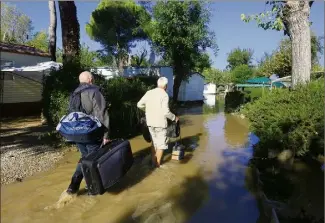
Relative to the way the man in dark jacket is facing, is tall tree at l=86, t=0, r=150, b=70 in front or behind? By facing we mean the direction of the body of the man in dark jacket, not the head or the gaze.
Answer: in front

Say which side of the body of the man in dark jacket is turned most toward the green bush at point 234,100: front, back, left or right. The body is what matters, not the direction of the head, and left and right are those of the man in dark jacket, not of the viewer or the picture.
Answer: front

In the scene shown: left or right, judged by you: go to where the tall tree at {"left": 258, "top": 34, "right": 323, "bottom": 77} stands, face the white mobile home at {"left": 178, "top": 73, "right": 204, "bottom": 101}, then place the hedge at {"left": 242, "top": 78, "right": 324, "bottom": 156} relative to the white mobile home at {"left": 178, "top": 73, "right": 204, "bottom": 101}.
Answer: left

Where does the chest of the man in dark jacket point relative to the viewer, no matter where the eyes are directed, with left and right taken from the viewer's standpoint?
facing away from the viewer and to the right of the viewer

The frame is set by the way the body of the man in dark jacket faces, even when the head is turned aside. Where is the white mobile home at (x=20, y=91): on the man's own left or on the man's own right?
on the man's own left

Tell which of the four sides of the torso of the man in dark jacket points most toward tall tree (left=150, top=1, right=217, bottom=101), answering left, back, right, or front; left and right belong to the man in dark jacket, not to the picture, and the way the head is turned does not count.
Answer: front

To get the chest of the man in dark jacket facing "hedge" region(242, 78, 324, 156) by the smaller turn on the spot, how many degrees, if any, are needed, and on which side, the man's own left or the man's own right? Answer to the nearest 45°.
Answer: approximately 45° to the man's own right
